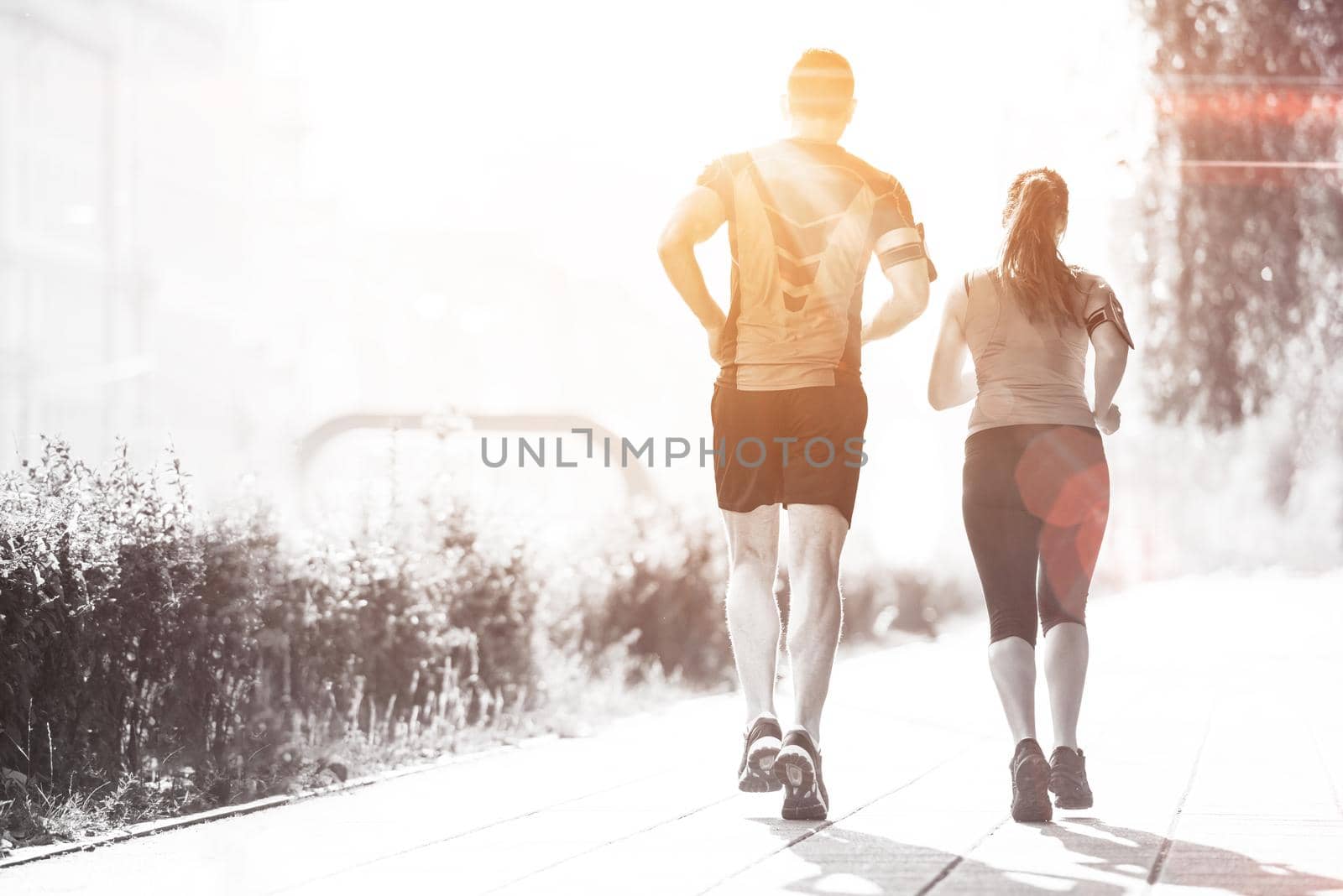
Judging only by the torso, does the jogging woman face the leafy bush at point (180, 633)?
no

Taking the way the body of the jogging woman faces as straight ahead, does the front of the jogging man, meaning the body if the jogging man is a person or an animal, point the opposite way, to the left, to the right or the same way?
the same way

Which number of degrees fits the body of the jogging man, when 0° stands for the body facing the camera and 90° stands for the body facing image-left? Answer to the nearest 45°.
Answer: approximately 180°

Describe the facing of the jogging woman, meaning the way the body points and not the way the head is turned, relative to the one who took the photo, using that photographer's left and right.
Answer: facing away from the viewer

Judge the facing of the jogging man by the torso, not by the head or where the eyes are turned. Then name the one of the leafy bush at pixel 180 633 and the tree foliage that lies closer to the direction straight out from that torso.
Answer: the tree foliage

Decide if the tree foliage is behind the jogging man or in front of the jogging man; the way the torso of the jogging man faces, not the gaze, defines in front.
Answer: in front

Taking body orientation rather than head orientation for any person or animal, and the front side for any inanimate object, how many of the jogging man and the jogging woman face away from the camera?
2

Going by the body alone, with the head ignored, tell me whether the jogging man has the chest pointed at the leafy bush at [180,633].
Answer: no

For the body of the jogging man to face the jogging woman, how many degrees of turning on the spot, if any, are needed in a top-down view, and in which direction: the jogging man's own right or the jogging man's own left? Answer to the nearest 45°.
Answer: approximately 90° to the jogging man's own right

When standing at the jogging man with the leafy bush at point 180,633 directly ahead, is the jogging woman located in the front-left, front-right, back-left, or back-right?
back-right

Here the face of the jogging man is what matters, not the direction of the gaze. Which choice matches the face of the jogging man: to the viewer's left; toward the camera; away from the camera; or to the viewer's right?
away from the camera
